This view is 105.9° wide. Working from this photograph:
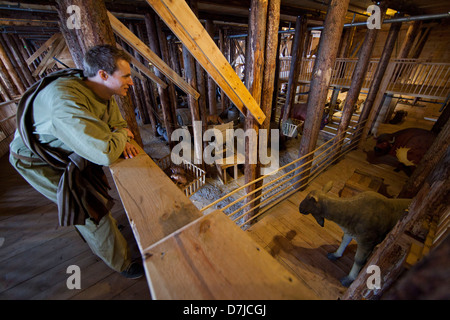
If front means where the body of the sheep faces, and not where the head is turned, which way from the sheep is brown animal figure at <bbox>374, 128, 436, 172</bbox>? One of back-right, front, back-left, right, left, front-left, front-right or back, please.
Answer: right

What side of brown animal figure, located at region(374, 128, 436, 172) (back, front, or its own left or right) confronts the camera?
left

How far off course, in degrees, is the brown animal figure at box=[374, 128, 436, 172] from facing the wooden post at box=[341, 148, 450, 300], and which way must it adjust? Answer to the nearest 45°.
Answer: approximately 90° to its left

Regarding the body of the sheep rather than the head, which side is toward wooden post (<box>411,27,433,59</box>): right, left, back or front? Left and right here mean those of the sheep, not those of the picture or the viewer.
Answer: right

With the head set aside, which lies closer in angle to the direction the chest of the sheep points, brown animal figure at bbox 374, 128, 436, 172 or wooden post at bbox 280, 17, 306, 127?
the wooden post

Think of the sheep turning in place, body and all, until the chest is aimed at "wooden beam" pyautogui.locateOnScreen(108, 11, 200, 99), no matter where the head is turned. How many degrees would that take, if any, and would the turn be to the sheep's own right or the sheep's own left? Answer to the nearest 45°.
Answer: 0° — it already faces it

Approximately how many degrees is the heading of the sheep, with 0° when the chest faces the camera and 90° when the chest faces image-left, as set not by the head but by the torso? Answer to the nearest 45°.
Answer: approximately 90°

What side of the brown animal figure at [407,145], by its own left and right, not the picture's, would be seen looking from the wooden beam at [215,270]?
left

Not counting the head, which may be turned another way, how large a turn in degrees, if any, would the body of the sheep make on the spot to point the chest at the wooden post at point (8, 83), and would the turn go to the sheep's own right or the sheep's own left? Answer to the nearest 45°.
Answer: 0° — it already faces it

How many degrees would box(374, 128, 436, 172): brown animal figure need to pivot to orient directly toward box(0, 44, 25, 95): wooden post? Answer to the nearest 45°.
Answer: approximately 45° to its left
